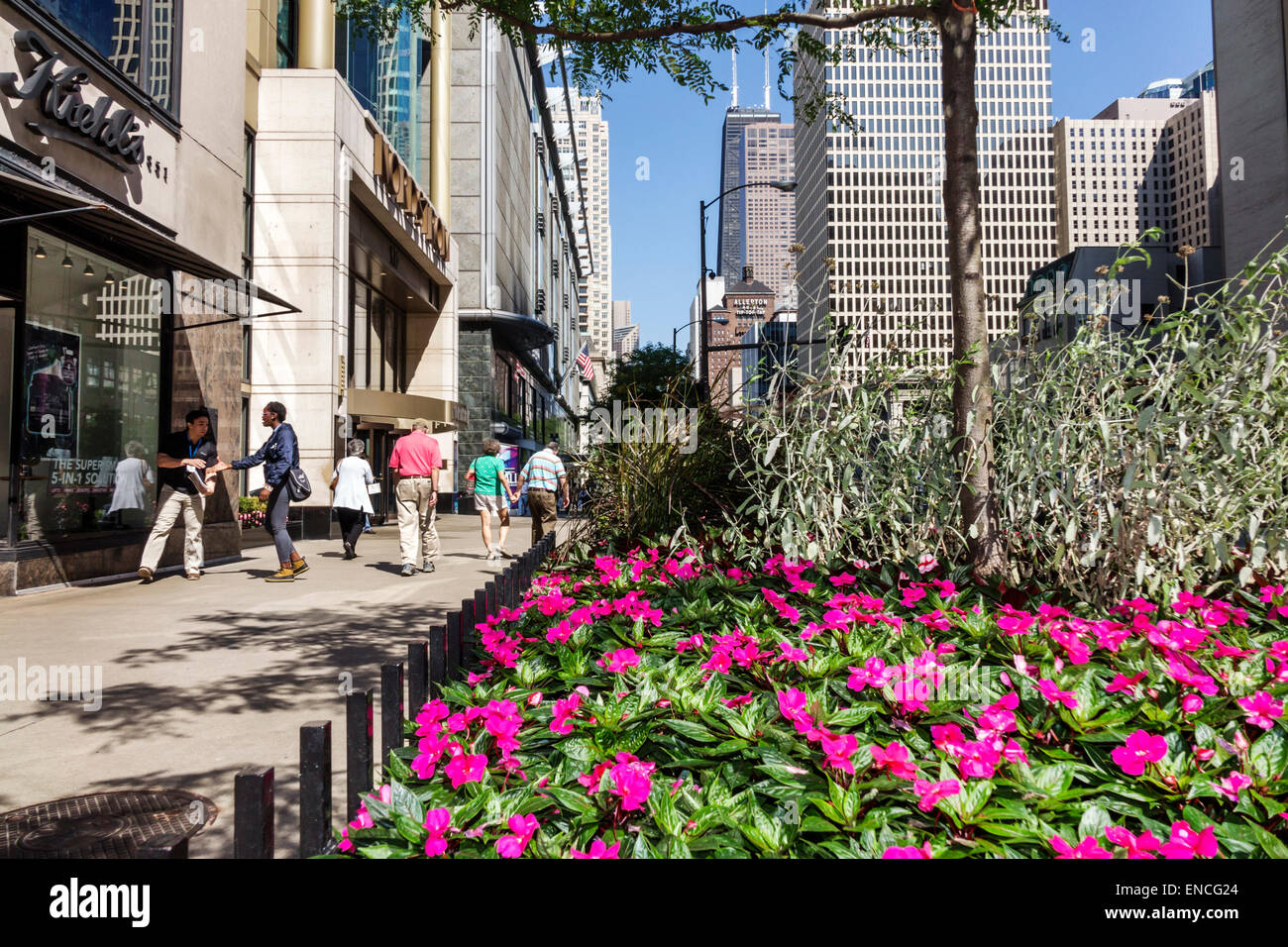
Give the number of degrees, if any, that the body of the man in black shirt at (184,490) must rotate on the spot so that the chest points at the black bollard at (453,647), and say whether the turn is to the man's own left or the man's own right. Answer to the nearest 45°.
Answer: approximately 45° to the man's own right

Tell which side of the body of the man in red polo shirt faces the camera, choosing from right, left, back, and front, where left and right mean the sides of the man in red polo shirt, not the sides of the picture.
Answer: back

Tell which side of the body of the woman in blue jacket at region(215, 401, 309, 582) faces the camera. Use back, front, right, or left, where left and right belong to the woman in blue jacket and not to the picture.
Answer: left

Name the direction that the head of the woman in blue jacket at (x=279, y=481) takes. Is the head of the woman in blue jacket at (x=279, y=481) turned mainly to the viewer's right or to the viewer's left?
to the viewer's left

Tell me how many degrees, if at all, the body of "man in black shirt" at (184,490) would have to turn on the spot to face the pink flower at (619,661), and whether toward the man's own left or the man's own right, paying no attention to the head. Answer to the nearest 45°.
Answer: approximately 45° to the man's own right

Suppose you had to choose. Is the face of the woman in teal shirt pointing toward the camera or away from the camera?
away from the camera

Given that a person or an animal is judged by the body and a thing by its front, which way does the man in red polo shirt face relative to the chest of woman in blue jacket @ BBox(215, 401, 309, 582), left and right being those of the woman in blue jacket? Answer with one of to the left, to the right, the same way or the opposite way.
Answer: to the right

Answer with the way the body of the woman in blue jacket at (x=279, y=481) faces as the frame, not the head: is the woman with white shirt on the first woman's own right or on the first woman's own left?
on the first woman's own right

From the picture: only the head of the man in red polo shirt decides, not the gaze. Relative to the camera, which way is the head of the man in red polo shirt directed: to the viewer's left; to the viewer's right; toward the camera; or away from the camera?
away from the camera

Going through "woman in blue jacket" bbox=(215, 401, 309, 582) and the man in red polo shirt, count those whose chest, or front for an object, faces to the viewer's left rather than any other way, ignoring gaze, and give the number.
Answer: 1

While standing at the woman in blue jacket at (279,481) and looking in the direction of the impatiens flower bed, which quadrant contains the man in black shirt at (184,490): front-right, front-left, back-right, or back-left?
back-right

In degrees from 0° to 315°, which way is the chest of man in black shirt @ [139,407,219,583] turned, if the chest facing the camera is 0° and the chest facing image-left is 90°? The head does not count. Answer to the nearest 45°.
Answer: approximately 315°

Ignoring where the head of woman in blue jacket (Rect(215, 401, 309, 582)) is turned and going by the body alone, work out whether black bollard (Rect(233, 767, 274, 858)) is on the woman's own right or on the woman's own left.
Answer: on the woman's own left
